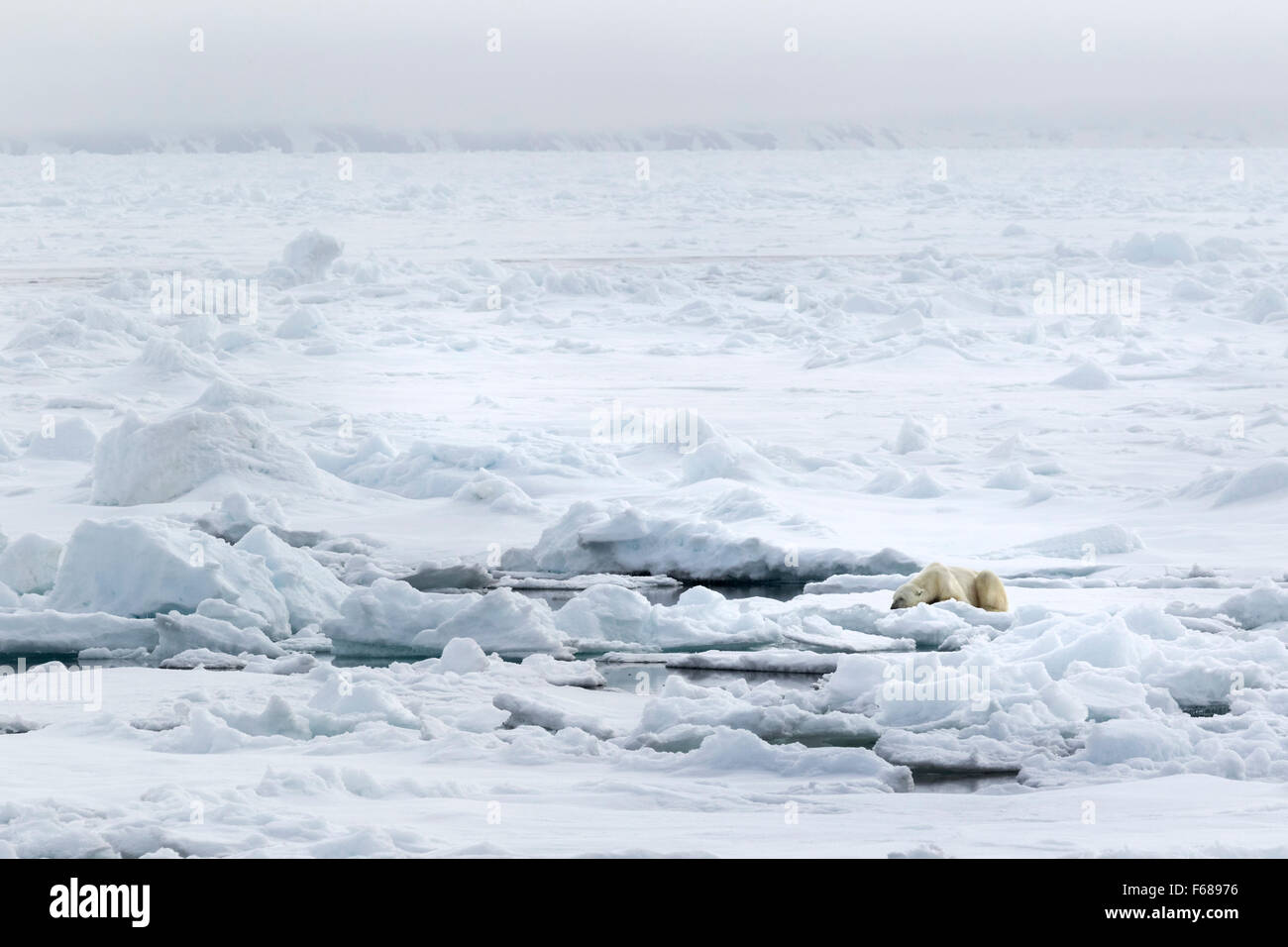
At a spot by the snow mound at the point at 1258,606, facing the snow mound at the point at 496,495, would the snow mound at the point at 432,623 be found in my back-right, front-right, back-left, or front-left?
front-left

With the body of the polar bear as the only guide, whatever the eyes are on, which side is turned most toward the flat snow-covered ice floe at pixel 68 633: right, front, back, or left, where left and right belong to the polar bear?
front

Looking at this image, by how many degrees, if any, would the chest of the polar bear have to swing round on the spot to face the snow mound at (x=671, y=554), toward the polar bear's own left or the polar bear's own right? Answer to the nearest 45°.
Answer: approximately 45° to the polar bear's own right

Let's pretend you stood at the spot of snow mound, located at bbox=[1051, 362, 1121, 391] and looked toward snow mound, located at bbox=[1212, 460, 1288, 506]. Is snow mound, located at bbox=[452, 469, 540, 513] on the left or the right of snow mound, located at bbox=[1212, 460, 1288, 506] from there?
right

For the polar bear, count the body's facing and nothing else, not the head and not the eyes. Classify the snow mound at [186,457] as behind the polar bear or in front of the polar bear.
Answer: in front

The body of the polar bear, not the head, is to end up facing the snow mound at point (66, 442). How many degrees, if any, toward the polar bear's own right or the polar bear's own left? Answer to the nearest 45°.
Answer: approximately 45° to the polar bear's own right

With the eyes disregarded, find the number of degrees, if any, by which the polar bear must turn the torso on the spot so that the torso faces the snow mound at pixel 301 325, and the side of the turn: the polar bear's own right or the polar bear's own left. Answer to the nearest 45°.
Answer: approximately 45° to the polar bear's own right

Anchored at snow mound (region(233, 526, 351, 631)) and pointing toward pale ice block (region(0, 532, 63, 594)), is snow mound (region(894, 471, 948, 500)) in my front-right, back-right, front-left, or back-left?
back-right

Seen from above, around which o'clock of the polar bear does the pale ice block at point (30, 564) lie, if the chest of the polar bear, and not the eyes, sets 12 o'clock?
The pale ice block is roughly at 12 o'clock from the polar bear.

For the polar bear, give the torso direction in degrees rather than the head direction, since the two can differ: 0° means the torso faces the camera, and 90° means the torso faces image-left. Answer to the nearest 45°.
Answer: approximately 90°

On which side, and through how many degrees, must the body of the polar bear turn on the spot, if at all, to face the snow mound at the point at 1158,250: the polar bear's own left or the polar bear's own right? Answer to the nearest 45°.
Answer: approximately 90° to the polar bear's own right

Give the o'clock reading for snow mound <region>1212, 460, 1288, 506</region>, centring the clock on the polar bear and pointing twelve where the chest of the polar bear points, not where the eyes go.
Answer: The snow mound is roughly at 4 o'clock from the polar bear.

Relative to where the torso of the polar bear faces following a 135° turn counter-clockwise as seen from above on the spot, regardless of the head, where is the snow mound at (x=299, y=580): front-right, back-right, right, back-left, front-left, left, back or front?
back-right

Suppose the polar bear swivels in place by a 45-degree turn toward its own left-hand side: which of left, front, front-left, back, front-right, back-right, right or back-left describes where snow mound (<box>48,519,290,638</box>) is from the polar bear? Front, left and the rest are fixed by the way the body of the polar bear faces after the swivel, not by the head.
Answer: front-right

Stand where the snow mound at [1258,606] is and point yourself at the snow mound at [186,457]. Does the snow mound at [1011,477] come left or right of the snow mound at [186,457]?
right

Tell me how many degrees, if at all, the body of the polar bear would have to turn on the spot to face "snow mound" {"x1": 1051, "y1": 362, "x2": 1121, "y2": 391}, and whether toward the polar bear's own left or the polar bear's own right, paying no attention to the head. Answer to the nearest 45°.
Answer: approximately 90° to the polar bear's own right
